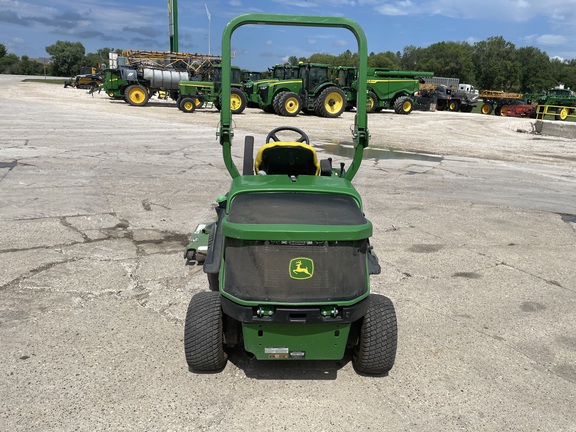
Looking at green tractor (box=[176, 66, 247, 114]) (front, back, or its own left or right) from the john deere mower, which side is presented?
left

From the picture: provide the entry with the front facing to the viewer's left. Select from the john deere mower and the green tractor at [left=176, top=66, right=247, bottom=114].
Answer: the green tractor

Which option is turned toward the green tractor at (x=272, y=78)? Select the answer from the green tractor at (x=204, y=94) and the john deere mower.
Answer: the john deere mower

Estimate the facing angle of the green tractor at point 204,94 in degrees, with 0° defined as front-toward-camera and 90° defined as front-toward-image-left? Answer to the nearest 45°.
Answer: approximately 90°

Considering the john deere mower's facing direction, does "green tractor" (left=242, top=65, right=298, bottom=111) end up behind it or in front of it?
in front

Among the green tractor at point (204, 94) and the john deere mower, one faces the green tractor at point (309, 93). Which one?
the john deere mower

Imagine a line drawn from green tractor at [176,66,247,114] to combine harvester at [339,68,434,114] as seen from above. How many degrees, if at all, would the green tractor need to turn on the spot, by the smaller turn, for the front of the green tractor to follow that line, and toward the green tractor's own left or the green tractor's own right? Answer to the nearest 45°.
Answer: approximately 180°

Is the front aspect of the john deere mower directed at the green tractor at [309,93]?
yes

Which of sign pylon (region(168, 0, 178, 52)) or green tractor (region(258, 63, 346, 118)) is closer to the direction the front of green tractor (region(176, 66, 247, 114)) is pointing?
the sign pylon

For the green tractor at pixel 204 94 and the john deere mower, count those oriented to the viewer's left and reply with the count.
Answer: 1

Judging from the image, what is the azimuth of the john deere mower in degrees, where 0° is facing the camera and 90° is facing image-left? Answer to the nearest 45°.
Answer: approximately 180°

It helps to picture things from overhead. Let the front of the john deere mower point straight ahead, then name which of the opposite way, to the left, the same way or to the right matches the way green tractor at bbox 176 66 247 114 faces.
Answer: to the left

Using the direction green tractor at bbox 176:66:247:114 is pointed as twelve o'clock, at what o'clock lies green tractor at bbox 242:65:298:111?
green tractor at bbox 242:65:298:111 is roughly at 6 o'clock from green tractor at bbox 176:66:247:114.
